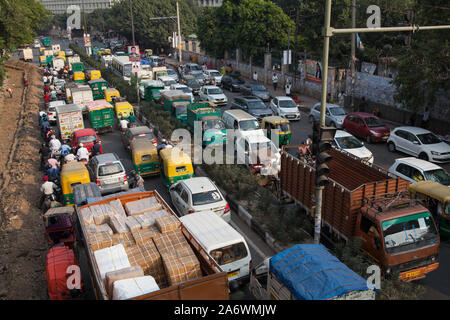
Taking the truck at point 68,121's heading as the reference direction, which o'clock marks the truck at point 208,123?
the truck at point 208,123 is roughly at 4 o'clock from the truck at point 68,121.

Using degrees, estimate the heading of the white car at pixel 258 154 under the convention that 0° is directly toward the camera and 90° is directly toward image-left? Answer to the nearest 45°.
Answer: approximately 315°

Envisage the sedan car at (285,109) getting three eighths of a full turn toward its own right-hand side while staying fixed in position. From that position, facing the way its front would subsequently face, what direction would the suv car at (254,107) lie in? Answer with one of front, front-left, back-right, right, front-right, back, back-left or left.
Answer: front

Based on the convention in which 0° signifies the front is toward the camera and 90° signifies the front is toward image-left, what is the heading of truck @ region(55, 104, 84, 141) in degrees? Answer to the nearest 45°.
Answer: approximately 180°

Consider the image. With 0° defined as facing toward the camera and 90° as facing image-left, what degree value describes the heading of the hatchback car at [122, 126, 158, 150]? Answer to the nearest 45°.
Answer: approximately 135°

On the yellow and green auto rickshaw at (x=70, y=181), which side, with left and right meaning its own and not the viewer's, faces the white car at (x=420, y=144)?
right

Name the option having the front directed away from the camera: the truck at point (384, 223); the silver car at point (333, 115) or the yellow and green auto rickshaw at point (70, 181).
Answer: the yellow and green auto rickshaw

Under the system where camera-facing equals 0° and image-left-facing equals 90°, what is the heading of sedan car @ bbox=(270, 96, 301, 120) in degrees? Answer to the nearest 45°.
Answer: approximately 315°

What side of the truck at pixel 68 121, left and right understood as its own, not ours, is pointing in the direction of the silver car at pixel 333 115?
right

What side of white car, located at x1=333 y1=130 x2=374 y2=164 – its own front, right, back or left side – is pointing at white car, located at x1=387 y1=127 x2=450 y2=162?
left
